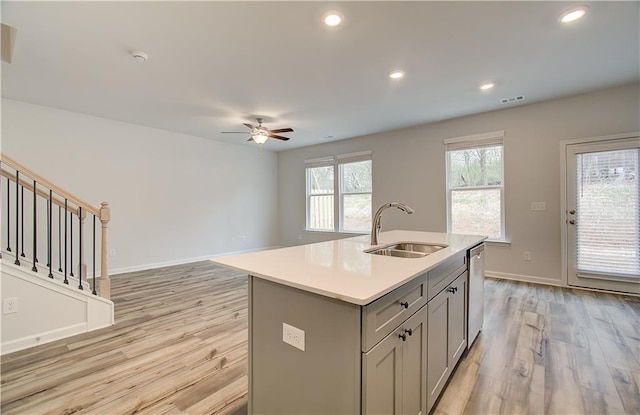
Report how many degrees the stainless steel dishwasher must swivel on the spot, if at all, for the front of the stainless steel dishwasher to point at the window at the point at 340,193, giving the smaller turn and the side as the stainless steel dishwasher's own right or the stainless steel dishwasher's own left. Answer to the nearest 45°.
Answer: approximately 135° to the stainless steel dishwasher's own left

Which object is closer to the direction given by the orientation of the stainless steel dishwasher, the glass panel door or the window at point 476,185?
the glass panel door

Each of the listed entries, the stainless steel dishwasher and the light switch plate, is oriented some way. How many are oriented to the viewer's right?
1

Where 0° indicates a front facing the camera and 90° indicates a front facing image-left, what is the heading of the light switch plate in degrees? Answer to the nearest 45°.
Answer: approximately 0°

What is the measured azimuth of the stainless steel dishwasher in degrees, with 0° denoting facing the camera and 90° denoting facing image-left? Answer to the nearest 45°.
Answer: approximately 270°

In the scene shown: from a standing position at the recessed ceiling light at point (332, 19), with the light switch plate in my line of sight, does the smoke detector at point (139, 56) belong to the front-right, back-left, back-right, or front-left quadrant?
back-left

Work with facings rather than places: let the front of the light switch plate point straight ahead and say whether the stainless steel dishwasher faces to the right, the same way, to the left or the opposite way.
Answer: to the left

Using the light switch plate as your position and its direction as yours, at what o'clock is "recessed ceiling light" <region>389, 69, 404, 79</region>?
The recessed ceiling light is roughly at 1 o'clock from the light switch plate.
